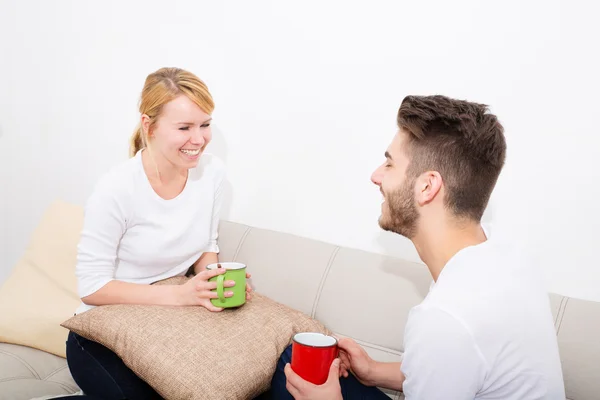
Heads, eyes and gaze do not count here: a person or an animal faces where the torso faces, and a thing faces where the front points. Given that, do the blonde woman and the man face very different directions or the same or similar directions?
very different directions

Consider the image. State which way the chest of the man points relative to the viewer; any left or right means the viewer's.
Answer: facing away from the viewer and to the left of the viewer

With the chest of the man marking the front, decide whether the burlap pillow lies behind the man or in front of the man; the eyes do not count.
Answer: in front

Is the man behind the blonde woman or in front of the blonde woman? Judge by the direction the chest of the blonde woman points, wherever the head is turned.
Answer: in front

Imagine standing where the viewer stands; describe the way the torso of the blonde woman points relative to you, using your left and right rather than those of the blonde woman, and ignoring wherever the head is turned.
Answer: facing the viewer and to the right of the viewer

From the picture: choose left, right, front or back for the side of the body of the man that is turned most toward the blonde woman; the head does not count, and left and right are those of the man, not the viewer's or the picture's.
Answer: front
